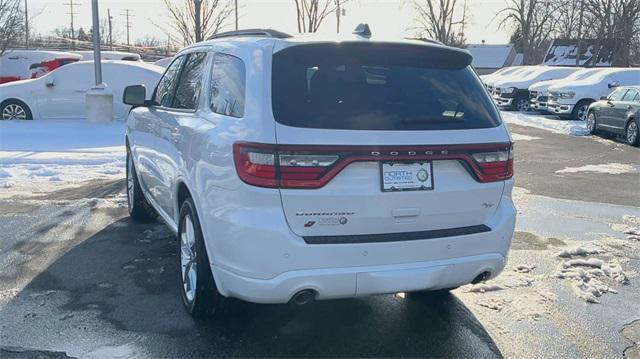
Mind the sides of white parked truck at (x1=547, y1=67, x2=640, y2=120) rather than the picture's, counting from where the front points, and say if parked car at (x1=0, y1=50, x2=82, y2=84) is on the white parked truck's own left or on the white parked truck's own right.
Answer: on the white parked truck's own right

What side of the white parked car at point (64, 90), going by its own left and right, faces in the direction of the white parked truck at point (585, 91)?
back

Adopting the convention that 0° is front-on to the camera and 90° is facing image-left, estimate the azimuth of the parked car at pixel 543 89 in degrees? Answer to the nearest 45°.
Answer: approximately 45°

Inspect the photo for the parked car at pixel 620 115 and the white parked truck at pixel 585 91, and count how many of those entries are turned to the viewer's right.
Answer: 0

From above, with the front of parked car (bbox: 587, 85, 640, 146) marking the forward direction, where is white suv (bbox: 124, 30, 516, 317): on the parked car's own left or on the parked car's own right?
on the parked car's own left

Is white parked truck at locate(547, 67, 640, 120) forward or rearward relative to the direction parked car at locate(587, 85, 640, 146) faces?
forward

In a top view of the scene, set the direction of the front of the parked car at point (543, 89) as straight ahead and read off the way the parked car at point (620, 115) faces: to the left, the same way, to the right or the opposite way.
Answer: to the right

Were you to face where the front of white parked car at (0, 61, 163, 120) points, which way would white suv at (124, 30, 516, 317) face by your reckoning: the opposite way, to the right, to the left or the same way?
to the right

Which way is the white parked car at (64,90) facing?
to the viewer's left

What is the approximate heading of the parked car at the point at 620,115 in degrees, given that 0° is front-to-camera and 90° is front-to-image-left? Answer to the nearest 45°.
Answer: approximately 135°

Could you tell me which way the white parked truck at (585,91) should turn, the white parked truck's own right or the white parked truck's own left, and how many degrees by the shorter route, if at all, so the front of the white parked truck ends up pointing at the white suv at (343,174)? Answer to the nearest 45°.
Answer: approximately 45° to the white parked truck's own left

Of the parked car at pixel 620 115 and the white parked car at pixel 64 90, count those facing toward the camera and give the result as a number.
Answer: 0

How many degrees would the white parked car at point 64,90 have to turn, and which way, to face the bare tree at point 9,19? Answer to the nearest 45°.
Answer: approximately 90° to its right

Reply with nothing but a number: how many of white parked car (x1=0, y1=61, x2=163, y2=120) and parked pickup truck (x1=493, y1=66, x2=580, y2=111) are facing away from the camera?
0
